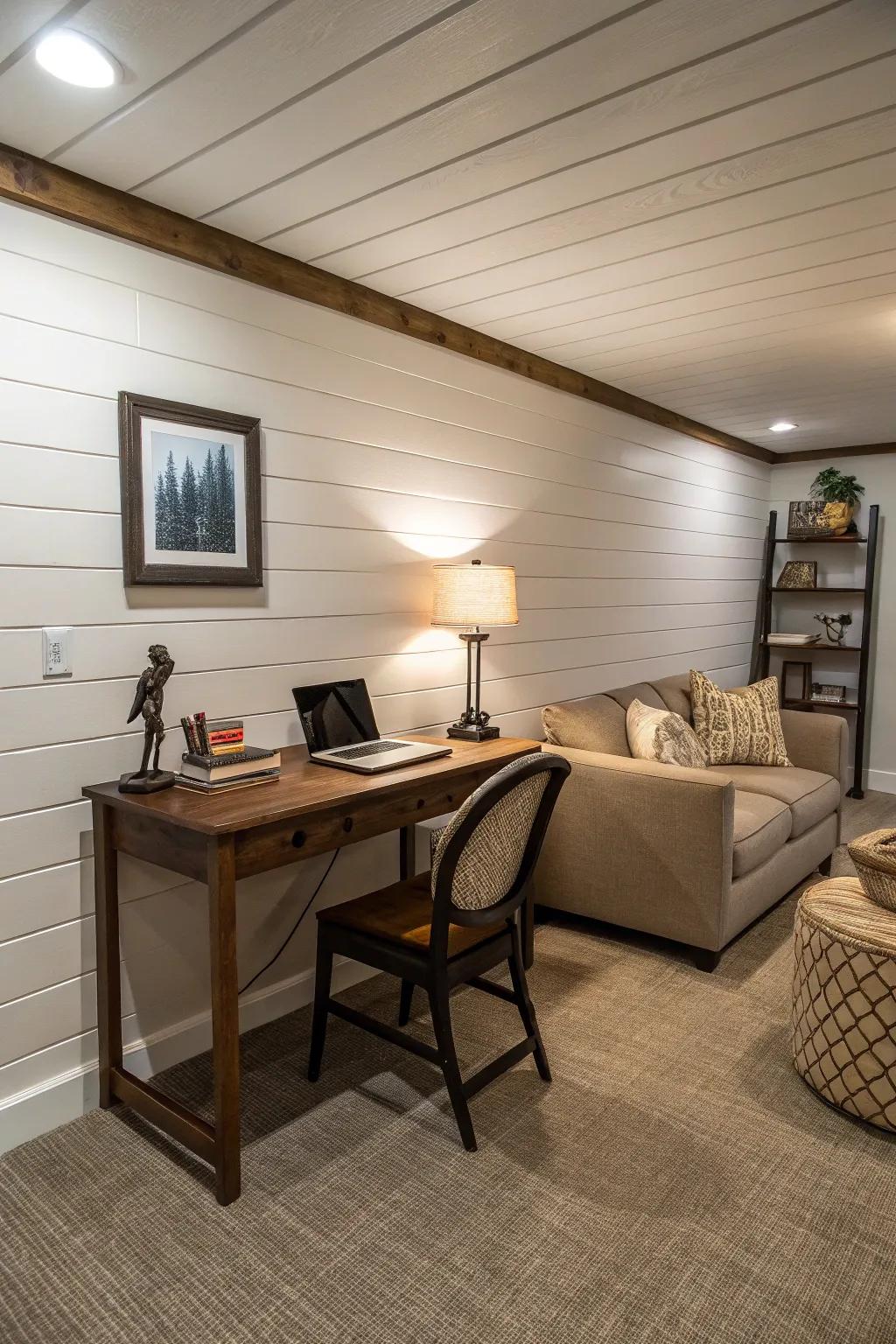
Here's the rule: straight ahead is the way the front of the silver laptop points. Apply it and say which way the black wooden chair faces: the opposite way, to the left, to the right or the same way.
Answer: the opposite way

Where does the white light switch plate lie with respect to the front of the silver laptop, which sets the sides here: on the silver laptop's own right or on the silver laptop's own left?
on the silver laptop's own right

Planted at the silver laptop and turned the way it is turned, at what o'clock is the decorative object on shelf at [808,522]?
The decorative object on shelf is roughly at 9 o'clock from the silver laptop.

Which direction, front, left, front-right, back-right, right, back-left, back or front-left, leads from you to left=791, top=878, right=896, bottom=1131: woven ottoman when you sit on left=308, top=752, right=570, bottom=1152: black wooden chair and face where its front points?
back-right

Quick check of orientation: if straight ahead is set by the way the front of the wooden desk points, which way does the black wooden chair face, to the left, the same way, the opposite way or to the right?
the opposite way

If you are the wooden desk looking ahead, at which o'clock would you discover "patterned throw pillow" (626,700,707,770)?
The patterned throw pillow is roughly at 9 o'clock from the wooden desk.
